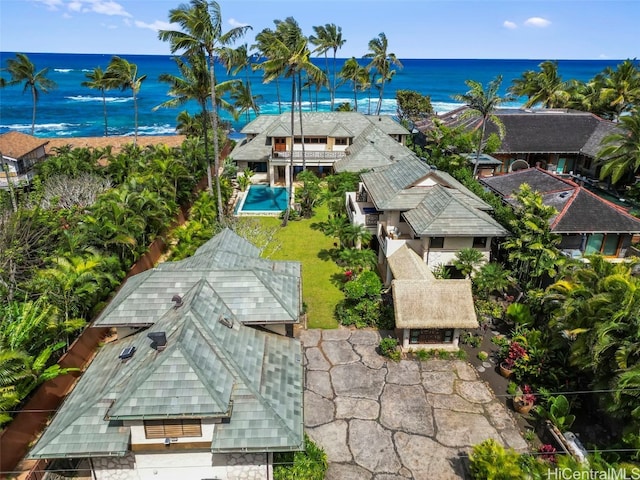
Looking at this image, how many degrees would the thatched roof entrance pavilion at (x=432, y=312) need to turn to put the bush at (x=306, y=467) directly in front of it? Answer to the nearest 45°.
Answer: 0° — it already faces it

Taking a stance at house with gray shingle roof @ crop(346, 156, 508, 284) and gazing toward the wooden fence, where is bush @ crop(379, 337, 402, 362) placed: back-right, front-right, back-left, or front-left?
front-left

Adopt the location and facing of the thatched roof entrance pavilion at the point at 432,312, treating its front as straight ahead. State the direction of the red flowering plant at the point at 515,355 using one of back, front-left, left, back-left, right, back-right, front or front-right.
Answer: left

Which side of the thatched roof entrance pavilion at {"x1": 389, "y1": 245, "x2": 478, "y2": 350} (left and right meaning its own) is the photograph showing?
front

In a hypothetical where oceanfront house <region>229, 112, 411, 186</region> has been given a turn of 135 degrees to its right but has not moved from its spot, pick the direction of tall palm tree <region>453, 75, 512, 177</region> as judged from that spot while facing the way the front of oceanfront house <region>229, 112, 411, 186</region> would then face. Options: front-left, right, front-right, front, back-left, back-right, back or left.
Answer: back

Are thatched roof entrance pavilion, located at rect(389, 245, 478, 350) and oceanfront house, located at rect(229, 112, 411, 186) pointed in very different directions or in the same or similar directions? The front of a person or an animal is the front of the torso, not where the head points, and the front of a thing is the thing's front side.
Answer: same or similar directions

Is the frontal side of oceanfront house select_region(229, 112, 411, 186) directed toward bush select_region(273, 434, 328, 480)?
yes

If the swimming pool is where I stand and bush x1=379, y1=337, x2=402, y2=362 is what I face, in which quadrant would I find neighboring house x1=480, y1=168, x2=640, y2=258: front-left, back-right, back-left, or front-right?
front-left

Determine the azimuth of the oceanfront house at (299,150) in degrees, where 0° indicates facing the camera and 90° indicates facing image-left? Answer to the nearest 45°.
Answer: approximately 0°

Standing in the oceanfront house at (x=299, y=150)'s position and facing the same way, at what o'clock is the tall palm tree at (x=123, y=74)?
The tall palm tree is roughly at 3 o'clock from the oceanfront house.
